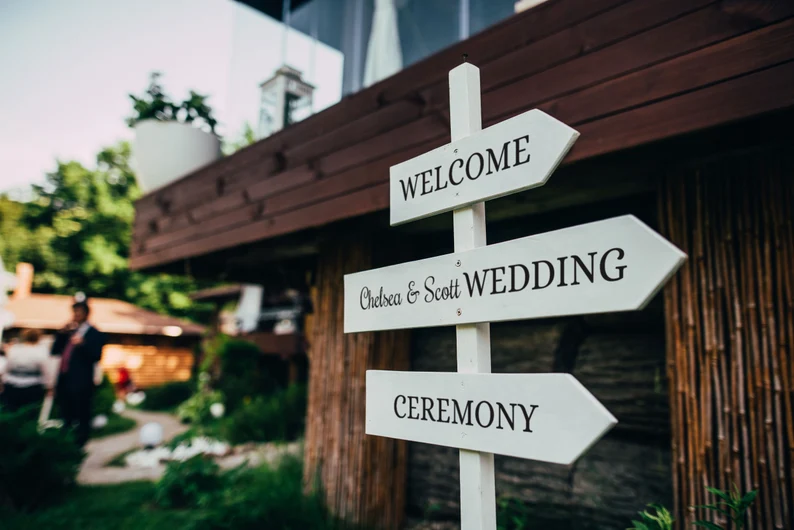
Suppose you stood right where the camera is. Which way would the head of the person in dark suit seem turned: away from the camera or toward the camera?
toward the camera

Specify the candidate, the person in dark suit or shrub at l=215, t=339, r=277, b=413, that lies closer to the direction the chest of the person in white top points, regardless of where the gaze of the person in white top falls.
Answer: the shrub
